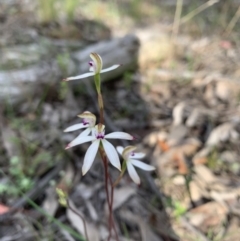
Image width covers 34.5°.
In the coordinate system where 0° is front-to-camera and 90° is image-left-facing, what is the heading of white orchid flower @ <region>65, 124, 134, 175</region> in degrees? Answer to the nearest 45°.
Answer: approximately 0°

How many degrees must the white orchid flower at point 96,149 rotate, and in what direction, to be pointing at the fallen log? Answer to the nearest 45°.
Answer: approximately 180°
